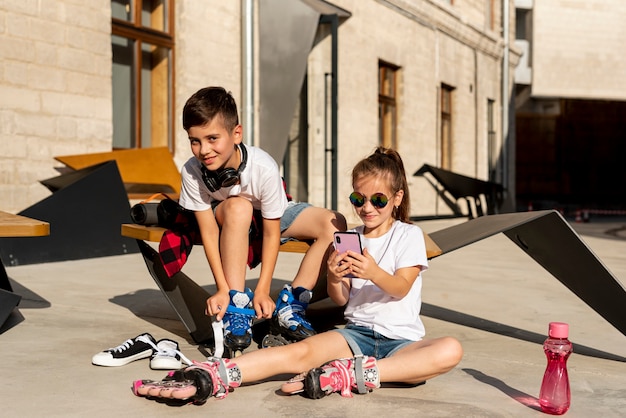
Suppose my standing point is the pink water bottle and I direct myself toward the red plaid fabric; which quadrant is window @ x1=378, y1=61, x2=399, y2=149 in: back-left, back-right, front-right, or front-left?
front-right

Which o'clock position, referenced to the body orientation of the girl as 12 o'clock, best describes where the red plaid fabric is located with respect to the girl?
The red plaid fabric is roughly at 3 o'clock from the girl.

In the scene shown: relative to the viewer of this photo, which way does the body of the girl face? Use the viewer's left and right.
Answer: facing the viewer and to the left of the viewer

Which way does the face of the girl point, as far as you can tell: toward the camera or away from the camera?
toward the camera

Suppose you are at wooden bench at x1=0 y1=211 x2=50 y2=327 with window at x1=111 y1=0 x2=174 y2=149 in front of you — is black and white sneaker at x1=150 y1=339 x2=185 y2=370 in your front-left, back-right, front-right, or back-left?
back-right

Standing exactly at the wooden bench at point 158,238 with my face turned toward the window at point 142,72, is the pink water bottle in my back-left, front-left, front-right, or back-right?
back-right

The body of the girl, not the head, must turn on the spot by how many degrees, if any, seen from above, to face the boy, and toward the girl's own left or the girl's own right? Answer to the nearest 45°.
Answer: approximately 90° to the girl's own right

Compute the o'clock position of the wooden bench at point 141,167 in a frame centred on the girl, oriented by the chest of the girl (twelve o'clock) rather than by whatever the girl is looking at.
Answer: The wooden bench is roughly at 4 o'clock from the girl.

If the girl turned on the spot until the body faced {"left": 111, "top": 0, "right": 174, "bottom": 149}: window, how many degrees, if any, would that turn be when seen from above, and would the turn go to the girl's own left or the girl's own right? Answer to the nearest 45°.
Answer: approximately 135° to the girl's own right

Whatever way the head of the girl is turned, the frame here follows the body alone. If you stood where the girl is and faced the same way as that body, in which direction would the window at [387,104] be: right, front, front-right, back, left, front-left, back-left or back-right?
back-right

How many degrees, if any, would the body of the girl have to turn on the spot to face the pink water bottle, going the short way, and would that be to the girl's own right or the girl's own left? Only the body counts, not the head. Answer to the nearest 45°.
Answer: approximately 90° to the girl's own left
